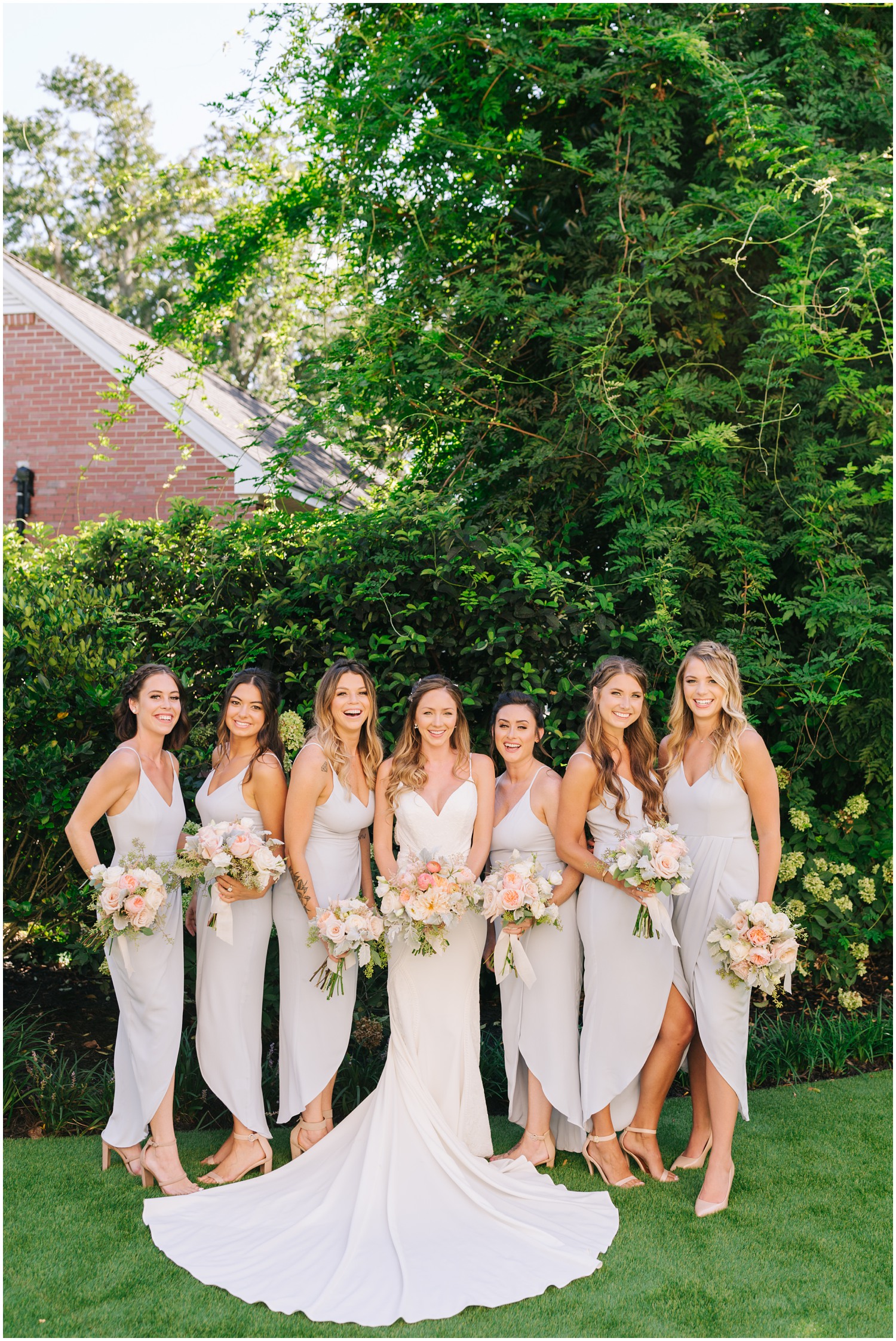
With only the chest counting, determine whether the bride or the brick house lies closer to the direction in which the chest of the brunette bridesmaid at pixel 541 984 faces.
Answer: the bride

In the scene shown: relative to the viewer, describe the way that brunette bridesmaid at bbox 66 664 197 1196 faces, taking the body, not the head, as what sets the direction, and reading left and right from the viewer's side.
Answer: facing the viewer and to the right of the viewer

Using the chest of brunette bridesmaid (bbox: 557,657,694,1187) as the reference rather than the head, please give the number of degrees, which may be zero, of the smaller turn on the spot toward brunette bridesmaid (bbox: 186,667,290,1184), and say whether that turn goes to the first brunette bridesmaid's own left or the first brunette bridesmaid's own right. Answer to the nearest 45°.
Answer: approximately 135° to the first brunette bridesmaid's own right

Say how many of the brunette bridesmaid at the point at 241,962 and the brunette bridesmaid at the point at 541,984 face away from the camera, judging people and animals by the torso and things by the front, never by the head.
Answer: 0

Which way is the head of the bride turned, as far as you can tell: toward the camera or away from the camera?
toward the camera

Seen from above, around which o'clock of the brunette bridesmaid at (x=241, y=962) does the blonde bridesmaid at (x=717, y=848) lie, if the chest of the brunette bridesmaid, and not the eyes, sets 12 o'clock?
The blonde bridesmaid is roughly at 8 o'clock from the brunette bridesmaid.

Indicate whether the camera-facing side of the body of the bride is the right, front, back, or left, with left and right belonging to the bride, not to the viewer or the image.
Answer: front

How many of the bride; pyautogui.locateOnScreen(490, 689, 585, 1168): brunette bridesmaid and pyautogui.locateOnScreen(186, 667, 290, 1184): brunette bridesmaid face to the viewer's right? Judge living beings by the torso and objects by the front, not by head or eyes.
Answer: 0
